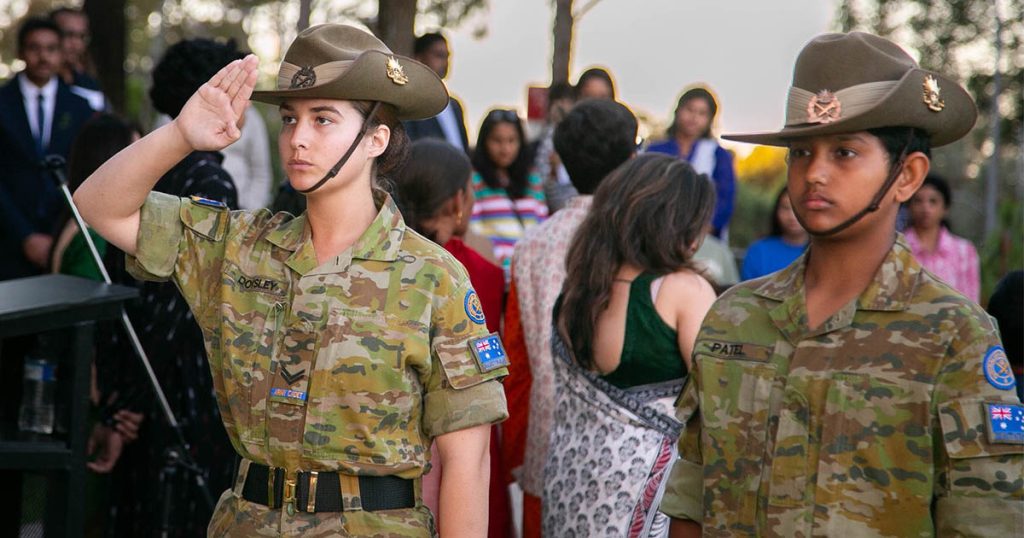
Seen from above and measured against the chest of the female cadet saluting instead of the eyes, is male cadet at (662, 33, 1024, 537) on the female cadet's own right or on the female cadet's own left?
on the female cadet's own left

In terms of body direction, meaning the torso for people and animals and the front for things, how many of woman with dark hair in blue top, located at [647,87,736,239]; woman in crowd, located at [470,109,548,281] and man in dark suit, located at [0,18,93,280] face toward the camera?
3

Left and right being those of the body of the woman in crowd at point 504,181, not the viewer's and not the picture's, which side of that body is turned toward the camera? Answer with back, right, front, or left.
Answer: front

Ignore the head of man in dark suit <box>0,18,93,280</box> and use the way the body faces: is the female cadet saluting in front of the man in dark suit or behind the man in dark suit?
in front

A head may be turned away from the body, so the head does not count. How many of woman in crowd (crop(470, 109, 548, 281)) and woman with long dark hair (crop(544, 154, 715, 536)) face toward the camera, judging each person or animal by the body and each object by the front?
1

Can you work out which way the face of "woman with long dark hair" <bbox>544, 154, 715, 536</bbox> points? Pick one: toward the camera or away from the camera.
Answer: away from the camera

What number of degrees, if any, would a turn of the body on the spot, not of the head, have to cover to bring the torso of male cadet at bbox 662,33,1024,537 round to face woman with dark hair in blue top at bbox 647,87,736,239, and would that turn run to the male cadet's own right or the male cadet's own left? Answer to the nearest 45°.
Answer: approximately 135° to the male cadet's own right

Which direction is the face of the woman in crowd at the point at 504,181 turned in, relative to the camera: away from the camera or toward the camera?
toward the camera

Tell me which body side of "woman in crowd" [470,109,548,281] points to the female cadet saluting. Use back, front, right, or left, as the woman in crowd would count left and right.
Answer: front

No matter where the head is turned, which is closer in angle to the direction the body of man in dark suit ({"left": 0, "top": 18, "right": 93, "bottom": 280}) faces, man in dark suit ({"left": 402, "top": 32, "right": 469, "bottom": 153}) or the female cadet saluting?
the female cadet saluting

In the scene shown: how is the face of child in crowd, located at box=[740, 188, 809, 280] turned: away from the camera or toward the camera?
toward the camera

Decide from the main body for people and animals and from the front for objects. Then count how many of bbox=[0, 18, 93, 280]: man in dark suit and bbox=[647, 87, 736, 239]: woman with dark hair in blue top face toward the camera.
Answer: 2

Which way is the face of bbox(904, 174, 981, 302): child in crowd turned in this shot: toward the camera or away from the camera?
toward the camera

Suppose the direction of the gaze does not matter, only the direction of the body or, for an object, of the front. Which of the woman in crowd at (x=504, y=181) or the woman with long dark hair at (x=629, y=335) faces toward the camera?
the woman in crowd

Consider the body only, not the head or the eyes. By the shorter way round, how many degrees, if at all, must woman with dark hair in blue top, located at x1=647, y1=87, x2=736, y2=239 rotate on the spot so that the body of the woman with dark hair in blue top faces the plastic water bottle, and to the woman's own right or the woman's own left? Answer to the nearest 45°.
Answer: approximately 45° to the woman's own right

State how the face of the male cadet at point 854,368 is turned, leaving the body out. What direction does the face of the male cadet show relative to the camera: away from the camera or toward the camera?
toward the camera

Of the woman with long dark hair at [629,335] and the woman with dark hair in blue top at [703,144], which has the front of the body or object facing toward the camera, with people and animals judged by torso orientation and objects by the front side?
the woman with dark hair in blue top at [703,144]
